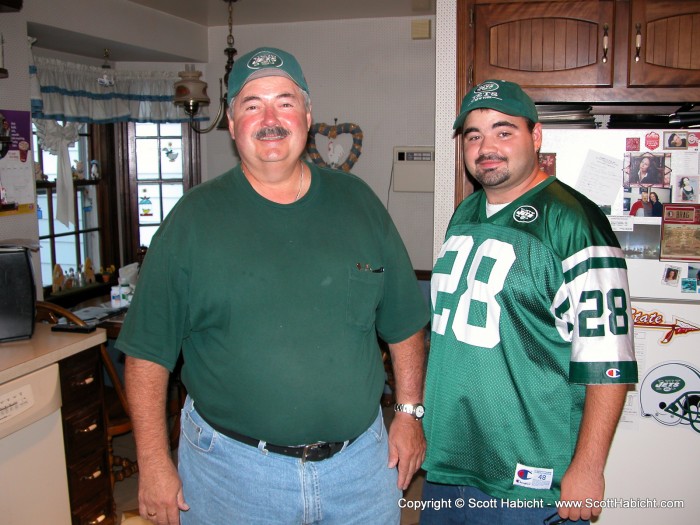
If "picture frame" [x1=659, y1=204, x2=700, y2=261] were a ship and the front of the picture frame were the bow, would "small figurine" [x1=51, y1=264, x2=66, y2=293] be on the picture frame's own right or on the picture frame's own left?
on the picture frame's own right

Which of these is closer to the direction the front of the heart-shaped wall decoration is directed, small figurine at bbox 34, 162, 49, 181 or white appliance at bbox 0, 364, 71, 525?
the white appliance

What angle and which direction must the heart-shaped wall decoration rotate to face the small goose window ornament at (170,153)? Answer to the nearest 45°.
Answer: approximately 90° to its right

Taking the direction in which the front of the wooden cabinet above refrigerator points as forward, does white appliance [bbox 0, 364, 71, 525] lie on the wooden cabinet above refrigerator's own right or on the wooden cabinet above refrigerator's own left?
on the wooden cabinet above refrigerator's own right

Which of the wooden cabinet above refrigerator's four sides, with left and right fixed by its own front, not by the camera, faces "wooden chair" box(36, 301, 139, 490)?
right

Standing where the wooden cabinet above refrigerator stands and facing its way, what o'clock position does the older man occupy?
The older man is roughly at 1 o'clock from the wooden cabinet above refrigerator.

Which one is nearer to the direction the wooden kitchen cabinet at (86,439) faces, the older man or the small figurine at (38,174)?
the older man
